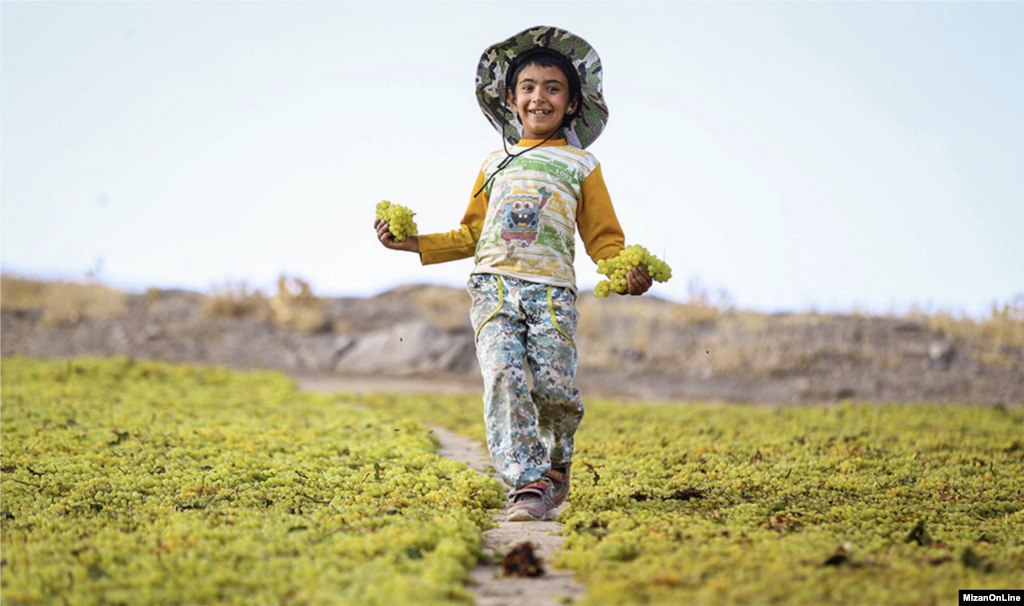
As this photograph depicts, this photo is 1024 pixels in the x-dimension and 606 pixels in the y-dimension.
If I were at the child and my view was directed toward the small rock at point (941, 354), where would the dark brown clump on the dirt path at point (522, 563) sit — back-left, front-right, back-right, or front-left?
back-right

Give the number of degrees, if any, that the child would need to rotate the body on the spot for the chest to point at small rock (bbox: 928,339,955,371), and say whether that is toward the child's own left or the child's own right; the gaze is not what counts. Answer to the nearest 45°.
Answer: approximately 135° to the child's own left

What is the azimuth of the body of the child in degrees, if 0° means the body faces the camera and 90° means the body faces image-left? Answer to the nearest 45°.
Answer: approximately 0°

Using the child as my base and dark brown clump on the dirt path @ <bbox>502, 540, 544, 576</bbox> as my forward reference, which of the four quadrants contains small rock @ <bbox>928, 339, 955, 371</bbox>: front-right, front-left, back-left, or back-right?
back-left

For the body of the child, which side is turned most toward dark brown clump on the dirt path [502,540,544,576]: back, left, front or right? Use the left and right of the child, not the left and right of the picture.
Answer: front
